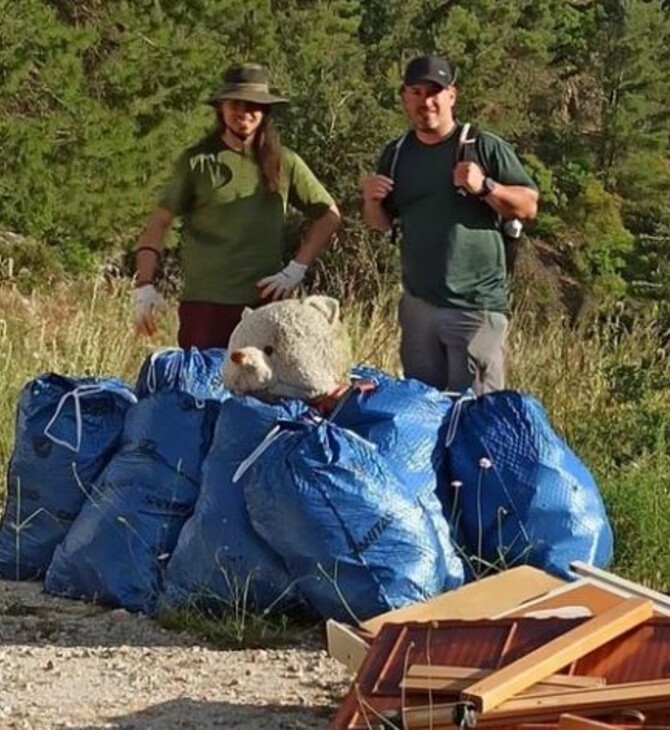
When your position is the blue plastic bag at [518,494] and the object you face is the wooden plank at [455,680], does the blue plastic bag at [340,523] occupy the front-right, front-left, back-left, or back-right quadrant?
front-right

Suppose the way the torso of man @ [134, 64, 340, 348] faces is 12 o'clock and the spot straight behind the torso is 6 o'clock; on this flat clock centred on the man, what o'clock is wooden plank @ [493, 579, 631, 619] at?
The wooden plank is roughly at 11 o'clock from the man.

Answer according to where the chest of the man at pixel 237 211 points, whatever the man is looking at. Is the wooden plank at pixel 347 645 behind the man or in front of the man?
in front

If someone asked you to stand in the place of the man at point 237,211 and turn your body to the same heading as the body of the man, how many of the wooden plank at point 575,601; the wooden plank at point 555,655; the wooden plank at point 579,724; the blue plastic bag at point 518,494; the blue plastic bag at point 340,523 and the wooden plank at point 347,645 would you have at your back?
0

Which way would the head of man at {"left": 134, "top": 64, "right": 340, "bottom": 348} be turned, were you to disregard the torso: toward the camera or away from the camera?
toward the camera

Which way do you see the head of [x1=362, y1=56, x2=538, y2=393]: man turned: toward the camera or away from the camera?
toward the camera

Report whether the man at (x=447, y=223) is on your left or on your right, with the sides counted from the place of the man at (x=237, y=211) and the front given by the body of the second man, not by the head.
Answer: on your left

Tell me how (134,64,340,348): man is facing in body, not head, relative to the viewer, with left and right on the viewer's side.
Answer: facing the viewer

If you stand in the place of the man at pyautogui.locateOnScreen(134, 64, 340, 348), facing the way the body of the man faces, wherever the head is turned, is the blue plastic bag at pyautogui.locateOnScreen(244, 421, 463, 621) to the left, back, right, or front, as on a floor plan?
front

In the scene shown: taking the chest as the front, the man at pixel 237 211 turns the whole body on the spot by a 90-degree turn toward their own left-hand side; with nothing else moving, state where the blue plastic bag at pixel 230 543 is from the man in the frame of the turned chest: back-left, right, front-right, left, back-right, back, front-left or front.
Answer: right

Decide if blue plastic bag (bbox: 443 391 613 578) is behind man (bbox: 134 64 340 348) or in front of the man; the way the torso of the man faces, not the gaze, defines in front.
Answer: in front

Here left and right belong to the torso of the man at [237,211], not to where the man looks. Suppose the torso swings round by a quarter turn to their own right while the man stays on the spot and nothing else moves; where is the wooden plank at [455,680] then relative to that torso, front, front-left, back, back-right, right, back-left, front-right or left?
left

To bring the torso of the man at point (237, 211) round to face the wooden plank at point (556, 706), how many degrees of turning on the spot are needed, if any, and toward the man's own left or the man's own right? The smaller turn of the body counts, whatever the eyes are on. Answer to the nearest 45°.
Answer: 0° — they already face it

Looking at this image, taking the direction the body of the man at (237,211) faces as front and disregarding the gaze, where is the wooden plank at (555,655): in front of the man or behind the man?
in front

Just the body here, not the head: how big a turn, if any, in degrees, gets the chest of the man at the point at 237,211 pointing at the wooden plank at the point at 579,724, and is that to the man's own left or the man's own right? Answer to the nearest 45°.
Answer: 0° — they already face it
